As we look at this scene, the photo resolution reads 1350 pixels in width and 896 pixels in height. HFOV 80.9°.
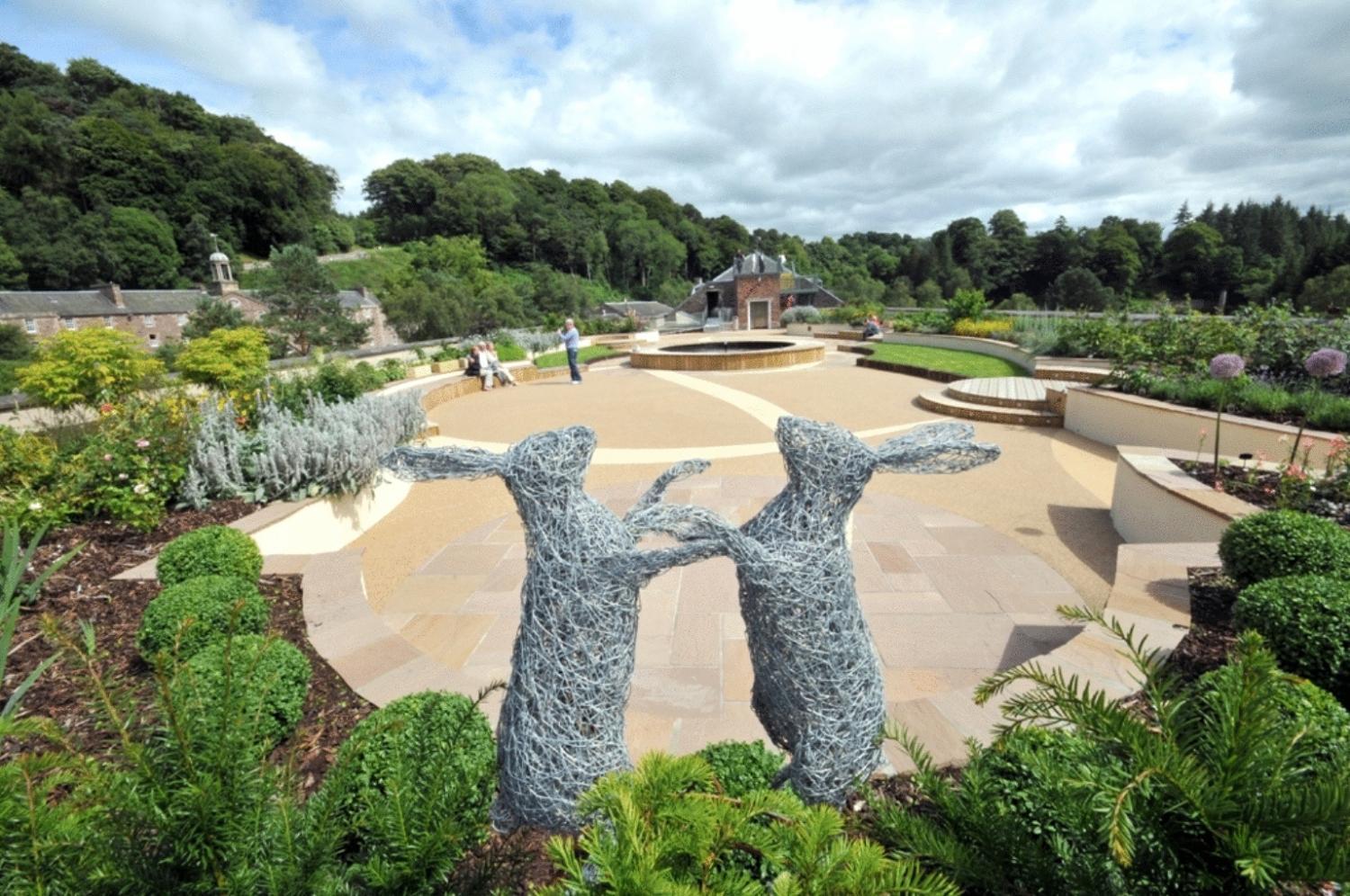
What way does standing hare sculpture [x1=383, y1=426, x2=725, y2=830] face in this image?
to the viewer's right

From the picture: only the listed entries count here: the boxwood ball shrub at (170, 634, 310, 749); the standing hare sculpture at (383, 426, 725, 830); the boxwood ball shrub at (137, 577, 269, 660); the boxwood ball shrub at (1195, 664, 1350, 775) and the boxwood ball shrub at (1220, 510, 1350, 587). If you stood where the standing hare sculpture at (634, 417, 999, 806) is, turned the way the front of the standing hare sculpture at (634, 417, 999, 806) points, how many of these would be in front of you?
3

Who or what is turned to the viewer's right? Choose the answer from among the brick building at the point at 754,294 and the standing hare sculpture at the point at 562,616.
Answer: the standing hare sculpture

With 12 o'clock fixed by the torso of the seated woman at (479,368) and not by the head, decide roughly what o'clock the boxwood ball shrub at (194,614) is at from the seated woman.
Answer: The boxwood ball shrub is roughly at 3 o'clock from the seated woman.

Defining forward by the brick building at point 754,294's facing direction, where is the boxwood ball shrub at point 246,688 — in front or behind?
in front

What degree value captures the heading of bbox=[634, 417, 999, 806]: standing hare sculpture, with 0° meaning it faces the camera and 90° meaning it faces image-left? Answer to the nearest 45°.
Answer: approximately 90°

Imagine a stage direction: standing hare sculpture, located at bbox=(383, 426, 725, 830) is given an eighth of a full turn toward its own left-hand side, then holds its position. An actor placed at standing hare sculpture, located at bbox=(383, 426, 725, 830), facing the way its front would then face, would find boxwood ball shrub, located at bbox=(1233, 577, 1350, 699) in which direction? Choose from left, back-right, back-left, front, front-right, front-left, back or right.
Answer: front-right

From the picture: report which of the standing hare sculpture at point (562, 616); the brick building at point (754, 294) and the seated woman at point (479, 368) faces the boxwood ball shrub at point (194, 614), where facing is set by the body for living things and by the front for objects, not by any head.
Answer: the brick building

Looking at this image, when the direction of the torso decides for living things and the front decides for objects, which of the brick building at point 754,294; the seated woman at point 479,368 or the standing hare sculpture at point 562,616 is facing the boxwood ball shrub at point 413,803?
the brick building

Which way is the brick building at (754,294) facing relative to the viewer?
toward the camera

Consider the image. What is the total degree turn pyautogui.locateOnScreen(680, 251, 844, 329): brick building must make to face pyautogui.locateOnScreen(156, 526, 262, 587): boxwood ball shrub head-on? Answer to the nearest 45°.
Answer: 0° — it already faces it

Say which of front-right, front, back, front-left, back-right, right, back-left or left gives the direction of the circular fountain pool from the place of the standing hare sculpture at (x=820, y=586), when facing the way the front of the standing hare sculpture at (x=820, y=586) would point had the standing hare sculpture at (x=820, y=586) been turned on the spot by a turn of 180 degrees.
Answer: left

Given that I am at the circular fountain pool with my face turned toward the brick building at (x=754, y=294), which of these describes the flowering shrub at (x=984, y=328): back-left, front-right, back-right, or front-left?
front-right

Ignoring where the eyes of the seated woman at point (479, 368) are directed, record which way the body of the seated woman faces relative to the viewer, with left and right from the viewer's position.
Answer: facing to the right of the viewer

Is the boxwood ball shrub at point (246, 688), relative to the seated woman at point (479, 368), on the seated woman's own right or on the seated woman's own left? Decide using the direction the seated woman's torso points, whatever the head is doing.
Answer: on the seated woman's own right
